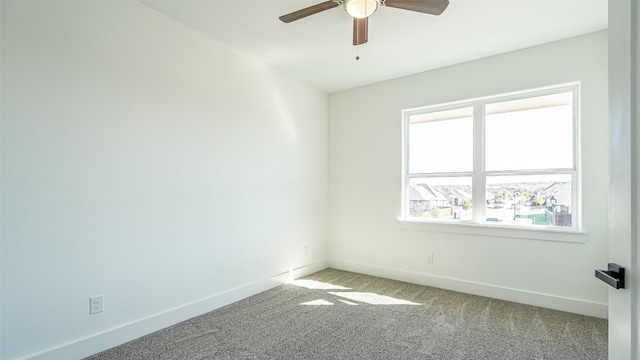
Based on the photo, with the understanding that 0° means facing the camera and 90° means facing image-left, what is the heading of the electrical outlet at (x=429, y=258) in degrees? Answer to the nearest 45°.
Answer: approximately 0°

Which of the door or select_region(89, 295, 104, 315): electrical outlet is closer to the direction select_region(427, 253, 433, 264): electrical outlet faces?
the door

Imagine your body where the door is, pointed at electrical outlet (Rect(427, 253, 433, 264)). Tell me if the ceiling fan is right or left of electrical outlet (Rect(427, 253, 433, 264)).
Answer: left
